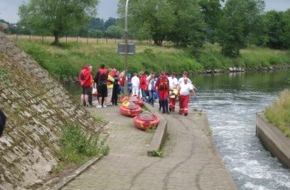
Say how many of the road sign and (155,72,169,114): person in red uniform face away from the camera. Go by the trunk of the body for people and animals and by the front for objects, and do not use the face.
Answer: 1

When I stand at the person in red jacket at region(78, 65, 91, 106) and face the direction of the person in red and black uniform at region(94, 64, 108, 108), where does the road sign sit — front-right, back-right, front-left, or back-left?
front-left

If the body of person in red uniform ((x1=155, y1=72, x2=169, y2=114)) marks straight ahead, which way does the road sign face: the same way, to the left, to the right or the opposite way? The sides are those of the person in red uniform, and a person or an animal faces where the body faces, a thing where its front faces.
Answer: the opposite way

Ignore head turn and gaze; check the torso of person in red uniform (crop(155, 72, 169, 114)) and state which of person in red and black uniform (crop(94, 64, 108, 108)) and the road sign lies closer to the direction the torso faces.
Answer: the person in red and black uniform

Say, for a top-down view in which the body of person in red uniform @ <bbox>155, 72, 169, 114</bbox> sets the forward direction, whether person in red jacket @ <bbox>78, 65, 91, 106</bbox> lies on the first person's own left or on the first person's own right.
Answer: on the first person's own right

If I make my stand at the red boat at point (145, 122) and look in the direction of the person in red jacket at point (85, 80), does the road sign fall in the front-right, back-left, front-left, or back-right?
front-right
